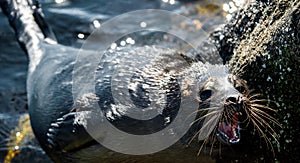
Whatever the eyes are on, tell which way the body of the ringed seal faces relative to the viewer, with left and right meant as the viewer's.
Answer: facing the viewer and to the right of the viewer
